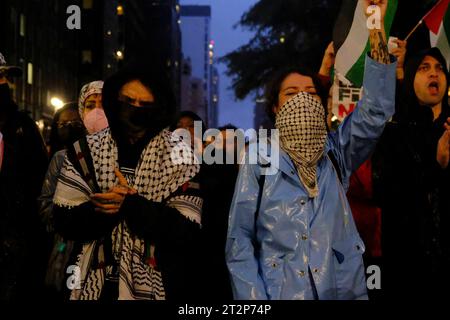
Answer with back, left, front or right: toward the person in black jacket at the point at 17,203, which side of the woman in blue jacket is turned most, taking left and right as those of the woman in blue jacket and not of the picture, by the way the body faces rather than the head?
right

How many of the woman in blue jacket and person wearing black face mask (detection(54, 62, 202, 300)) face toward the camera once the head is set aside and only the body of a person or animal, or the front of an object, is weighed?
2

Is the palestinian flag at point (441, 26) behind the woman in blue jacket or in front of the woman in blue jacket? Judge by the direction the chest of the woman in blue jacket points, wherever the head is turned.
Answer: behind

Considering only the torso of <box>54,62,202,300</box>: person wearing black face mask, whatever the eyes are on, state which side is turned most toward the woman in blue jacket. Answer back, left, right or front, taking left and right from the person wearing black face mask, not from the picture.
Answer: left

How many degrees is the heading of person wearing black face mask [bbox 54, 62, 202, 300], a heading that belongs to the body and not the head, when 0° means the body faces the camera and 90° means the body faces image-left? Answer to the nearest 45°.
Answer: approximately 0°

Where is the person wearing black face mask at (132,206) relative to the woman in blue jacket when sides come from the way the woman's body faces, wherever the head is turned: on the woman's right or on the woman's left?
on the woman's right

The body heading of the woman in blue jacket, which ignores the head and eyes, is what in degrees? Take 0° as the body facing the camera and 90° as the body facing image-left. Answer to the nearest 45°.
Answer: approximately 0°
